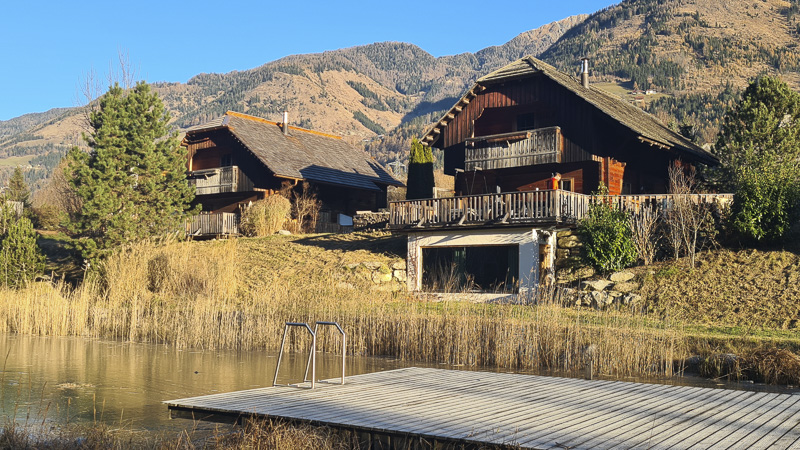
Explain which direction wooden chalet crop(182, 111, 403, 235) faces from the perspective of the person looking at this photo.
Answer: facing the viewer and to the left of the viewer

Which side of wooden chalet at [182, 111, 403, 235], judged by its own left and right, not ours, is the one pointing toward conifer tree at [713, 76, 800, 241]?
left

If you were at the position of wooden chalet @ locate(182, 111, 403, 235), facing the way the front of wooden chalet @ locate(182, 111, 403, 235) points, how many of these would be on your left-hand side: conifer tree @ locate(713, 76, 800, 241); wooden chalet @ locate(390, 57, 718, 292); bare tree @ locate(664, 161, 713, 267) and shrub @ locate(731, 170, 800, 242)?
4

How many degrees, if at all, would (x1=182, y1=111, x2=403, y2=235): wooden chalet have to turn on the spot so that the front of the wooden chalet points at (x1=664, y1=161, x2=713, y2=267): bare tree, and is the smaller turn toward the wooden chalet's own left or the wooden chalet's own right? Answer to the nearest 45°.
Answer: approximately 90° to the wooden chalet's own left

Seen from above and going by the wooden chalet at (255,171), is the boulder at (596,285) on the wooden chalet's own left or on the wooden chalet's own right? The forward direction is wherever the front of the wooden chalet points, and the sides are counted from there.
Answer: on the wooden chalet's own left

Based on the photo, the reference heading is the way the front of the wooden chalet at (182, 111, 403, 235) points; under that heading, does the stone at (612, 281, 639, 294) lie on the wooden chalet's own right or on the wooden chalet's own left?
on the wooden chalet's own left

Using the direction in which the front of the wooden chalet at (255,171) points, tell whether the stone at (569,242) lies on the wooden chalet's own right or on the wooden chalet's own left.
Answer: on the wooden chalet's own left

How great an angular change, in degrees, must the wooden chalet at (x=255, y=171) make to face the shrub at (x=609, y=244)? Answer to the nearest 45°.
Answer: approximately 90° to its left

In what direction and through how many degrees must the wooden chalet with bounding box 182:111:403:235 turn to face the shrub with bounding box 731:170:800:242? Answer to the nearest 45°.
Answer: approximately 90° to its left

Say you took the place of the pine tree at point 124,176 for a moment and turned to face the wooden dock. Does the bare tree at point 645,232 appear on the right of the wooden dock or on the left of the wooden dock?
left

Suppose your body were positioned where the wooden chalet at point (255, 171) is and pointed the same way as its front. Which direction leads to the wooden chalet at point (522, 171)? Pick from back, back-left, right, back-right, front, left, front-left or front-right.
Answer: left

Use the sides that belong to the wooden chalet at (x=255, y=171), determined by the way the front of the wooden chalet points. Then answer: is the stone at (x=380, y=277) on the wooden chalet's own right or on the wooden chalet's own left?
on the wooden chalet's own left

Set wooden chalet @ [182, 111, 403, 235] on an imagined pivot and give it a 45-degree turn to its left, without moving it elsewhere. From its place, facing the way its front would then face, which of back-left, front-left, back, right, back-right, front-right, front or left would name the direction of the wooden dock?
front

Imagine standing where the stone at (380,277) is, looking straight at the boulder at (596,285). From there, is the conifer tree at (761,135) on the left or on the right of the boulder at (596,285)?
left
